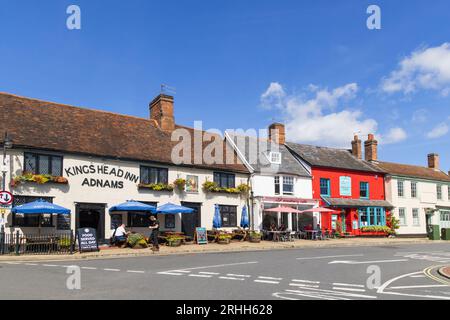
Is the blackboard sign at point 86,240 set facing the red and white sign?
no

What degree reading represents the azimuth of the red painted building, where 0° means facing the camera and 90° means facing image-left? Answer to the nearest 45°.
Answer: approximately 315°

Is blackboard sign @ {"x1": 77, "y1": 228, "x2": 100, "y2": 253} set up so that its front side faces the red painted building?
no

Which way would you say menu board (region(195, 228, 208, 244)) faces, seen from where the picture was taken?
facing the viewer

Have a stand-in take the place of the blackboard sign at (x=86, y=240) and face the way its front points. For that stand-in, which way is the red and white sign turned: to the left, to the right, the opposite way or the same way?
the same way

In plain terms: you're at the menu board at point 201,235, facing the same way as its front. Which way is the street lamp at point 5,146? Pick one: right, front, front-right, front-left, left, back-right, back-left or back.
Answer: front-right

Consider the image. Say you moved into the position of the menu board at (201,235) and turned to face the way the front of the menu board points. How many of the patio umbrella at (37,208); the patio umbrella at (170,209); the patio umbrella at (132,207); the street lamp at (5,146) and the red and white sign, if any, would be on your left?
0

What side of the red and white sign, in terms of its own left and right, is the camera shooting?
front

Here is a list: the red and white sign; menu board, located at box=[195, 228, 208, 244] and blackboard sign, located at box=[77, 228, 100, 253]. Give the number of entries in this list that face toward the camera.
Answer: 3

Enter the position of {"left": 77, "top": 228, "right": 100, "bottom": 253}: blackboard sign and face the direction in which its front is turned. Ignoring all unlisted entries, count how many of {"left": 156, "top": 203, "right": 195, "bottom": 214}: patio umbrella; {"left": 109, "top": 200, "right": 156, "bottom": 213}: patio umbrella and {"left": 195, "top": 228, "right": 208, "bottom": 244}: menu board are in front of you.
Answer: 0

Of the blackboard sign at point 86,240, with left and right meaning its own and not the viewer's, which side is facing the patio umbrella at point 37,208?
right

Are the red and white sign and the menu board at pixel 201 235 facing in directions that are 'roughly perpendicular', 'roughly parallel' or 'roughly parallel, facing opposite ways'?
roughly parallel

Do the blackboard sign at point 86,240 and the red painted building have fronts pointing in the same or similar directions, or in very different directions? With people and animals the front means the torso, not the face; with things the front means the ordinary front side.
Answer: same or similar directions

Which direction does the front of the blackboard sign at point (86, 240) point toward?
toward the camera

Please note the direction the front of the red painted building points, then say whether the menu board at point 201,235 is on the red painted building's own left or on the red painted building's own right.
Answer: on the red painted building's own right

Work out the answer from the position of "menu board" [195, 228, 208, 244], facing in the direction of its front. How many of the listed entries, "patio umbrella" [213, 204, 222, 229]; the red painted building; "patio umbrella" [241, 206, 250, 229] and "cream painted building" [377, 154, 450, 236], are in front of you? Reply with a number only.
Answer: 0

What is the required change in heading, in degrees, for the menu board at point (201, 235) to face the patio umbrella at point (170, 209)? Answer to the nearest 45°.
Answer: approximately 45° to its right
